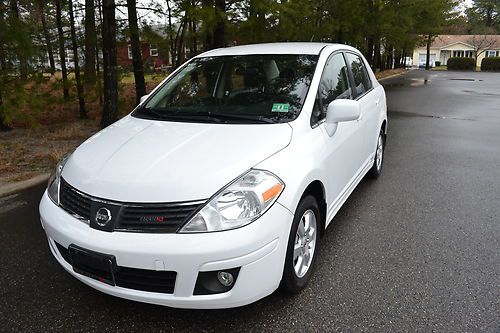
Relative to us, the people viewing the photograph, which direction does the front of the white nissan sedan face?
facing the viewer and to the left of the viewer

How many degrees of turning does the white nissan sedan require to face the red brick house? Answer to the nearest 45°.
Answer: approximately 135° to its right

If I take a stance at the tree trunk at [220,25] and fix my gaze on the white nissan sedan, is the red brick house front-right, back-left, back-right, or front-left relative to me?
back-right

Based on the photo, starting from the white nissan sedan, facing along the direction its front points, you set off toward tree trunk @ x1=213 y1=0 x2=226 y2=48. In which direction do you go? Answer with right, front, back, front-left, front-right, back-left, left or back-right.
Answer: back-right

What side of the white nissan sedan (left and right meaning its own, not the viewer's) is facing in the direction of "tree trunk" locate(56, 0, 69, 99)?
right

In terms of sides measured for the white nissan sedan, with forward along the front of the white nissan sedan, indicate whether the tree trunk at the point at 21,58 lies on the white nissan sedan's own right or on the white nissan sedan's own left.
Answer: on the white nissan sedan's own right

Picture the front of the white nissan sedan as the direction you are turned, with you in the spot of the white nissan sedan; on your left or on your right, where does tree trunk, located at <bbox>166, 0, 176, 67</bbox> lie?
on your right
